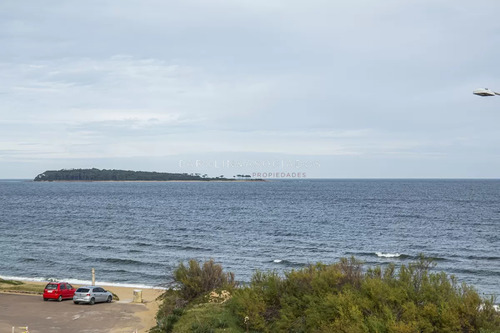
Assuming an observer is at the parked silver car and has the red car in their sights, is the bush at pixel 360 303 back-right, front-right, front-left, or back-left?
back-left

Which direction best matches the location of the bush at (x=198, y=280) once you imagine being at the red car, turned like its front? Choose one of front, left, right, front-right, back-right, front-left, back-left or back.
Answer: right

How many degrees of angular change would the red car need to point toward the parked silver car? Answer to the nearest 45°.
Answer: approximately 90° to its right

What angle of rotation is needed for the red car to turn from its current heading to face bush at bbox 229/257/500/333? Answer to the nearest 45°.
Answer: approximately 90° to its right

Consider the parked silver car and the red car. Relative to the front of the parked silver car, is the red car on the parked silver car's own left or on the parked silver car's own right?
on the parked silver car's own left

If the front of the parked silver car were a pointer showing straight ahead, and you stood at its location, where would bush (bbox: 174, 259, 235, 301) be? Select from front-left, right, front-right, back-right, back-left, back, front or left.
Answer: right
